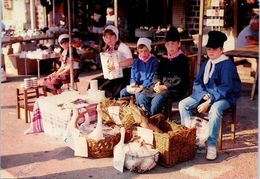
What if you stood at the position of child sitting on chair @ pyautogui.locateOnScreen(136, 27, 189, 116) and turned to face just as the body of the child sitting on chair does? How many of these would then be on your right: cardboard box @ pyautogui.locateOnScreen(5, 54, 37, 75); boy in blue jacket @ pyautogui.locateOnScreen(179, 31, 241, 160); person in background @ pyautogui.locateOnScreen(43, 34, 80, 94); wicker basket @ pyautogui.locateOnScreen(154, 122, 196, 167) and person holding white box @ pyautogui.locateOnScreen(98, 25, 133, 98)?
3

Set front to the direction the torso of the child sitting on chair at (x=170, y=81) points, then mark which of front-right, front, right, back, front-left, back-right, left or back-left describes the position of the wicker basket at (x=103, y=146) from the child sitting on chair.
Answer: front

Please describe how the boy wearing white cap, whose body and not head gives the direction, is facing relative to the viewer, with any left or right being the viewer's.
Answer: facing the viewer and to the left of the viewer

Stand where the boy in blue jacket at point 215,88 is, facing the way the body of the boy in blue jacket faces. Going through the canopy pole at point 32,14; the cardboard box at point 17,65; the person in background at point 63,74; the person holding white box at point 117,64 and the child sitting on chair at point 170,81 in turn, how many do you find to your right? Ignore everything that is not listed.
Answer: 5

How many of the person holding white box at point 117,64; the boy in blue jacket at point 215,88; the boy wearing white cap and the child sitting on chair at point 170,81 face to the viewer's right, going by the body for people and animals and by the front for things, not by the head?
0

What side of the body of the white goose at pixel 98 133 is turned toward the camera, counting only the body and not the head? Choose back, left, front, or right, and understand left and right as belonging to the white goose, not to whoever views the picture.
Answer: right

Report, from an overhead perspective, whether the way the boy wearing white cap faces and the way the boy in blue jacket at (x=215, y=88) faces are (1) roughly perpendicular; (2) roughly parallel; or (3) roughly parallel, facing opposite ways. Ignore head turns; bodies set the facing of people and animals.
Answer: roughly parallel

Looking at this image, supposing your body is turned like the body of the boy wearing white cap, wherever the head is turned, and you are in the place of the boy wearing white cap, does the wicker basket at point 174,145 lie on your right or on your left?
on your left

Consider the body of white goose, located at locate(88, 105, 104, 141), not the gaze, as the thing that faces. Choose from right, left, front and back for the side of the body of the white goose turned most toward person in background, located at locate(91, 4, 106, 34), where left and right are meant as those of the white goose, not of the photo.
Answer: left

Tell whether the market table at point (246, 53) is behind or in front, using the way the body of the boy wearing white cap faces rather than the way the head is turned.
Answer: behind

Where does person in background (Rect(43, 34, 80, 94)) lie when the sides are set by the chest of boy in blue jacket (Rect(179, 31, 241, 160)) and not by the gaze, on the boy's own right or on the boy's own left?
on the boy's own right

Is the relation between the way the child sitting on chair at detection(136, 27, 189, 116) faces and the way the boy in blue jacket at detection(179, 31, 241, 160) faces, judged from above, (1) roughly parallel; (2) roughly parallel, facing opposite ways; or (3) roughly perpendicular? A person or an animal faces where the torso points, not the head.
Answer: roughly parallel

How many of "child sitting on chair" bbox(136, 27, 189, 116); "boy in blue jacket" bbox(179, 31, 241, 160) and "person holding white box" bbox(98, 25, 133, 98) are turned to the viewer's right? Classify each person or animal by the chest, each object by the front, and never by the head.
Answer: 0

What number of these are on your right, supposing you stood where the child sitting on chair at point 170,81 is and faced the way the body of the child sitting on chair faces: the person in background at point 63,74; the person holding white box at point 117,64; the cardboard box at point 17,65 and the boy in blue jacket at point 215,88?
3
